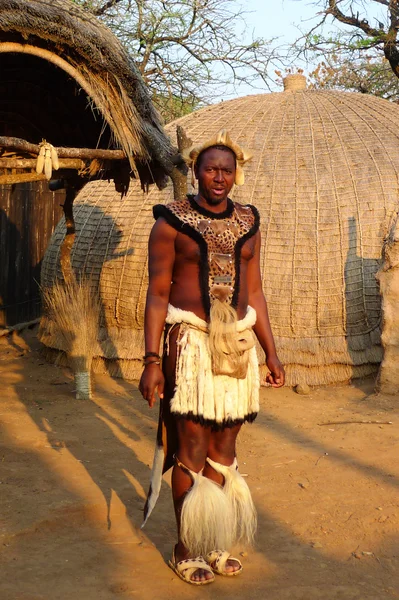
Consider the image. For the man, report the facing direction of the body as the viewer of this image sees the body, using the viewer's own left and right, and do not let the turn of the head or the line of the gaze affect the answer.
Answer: facing the viewer and to the right of the viewer

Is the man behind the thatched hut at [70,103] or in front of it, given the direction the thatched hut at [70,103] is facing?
in front

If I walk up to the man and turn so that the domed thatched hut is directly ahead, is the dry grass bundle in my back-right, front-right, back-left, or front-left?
front-left

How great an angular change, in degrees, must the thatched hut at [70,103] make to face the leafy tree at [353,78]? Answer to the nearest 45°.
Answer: approximately 135° to its left

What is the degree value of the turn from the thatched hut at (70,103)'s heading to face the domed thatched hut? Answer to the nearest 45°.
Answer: approximately 135° to its left

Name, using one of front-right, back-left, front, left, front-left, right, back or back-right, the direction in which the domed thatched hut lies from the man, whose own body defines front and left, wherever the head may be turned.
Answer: back-left

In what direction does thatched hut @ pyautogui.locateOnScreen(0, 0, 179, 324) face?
toward the camera

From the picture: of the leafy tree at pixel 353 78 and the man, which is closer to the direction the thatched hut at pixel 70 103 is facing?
the man

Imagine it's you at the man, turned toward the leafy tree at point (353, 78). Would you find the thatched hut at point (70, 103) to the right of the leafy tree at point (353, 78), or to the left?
left

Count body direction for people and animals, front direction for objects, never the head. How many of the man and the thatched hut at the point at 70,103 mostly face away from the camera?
0

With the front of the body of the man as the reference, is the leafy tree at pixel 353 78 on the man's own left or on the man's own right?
on the man's own left

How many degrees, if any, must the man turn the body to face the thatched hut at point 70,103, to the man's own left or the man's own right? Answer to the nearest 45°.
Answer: approximately 180°
